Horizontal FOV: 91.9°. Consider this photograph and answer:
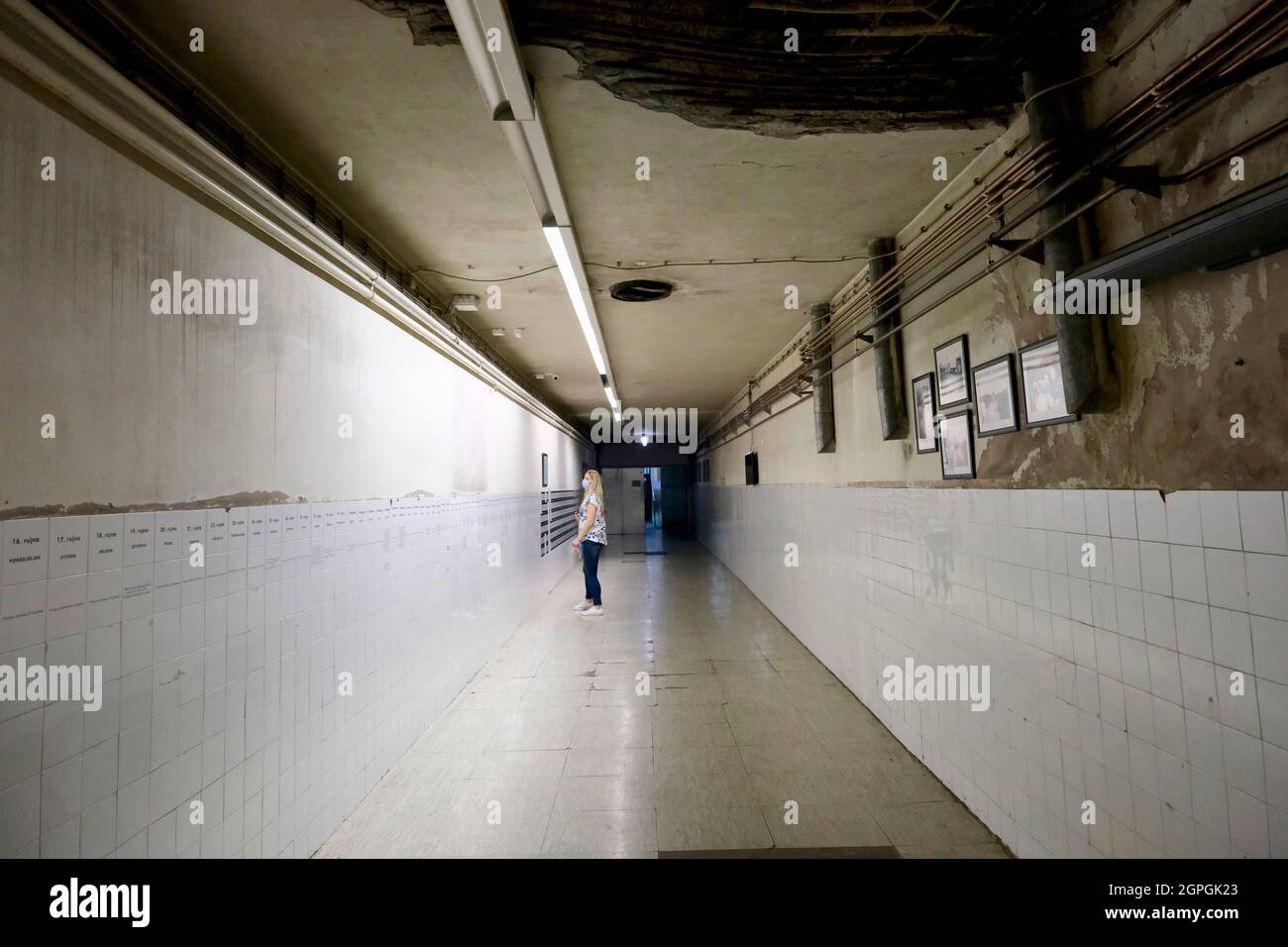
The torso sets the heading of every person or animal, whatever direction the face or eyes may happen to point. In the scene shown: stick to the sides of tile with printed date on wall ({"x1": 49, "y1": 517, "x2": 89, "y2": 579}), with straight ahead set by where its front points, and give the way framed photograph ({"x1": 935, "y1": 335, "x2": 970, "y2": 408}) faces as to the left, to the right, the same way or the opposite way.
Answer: the opposite way

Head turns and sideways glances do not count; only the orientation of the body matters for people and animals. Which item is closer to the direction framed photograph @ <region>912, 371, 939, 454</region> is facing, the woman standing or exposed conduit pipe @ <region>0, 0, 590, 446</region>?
the exposed conduit pipe

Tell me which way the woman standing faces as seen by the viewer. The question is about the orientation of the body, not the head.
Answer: to the viewer's left

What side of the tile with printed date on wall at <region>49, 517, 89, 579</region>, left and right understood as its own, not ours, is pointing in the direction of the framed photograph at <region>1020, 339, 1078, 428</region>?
front

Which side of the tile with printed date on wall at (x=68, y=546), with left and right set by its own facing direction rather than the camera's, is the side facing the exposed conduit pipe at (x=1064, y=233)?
front

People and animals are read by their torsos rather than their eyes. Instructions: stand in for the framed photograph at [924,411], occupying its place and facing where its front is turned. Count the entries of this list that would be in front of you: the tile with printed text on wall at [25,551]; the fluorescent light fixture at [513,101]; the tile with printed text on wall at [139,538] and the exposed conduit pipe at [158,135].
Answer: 4

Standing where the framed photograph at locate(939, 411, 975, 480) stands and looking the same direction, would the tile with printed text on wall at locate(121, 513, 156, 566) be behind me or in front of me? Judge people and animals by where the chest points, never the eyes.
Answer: in front

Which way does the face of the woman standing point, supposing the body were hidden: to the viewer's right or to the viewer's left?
to the viewer's left
